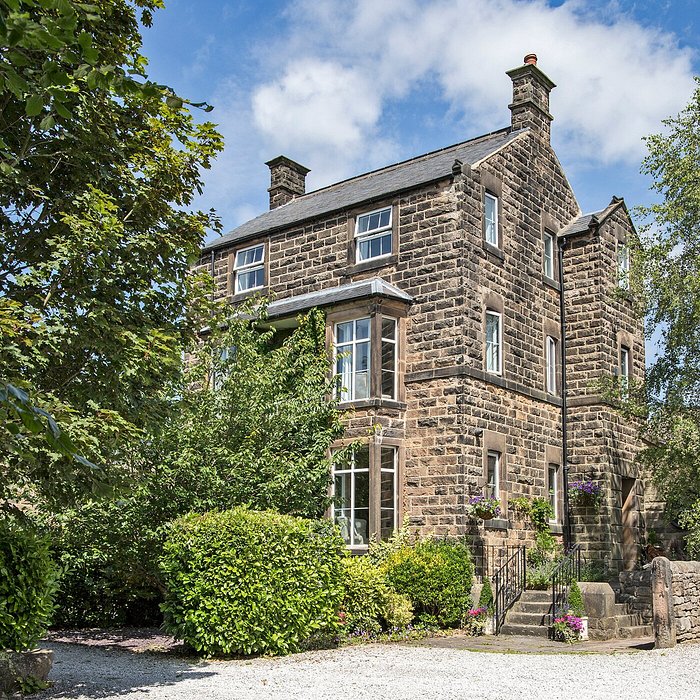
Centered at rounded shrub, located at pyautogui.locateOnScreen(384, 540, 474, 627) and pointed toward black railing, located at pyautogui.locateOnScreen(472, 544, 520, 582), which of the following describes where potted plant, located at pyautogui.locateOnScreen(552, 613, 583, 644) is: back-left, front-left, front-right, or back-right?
front-right

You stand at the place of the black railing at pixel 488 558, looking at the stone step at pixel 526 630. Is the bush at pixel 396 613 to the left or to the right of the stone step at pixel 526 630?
right

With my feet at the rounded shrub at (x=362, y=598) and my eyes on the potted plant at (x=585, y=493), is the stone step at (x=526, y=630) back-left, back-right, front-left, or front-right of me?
front-right

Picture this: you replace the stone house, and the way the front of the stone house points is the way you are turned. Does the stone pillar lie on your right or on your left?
on your left
